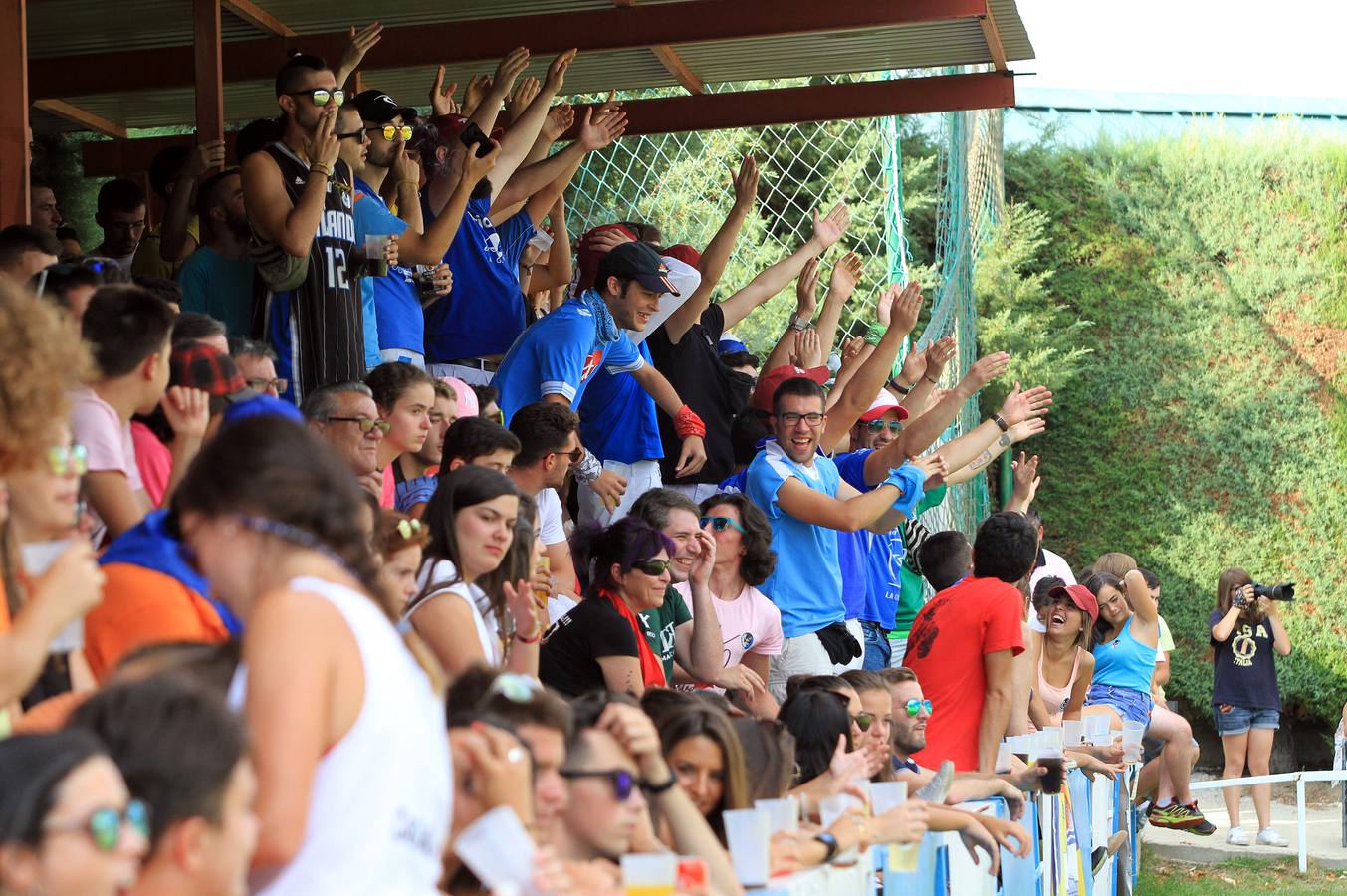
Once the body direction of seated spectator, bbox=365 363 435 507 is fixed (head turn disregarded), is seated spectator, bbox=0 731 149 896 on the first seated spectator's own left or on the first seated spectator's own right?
on the first seated spectator's own right

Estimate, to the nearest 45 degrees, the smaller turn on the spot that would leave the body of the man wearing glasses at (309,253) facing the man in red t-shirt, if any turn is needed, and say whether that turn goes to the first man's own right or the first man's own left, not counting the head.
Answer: approximately 45° to the first man's own left

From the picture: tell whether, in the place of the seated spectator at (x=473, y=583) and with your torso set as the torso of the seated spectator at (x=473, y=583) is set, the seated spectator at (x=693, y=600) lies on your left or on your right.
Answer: on your left

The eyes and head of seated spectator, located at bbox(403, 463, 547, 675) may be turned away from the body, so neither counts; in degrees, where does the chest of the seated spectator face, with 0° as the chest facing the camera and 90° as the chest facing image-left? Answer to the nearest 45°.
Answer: approximately 315°

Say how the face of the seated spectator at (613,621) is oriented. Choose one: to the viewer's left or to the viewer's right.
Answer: to the viewer's right
